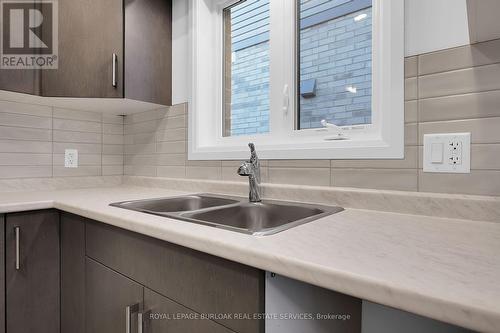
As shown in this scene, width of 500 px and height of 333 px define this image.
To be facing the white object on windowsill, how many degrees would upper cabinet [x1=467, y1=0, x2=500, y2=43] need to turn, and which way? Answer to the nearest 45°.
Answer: approximately 90° to its right

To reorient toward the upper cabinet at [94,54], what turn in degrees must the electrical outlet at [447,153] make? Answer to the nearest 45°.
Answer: approximately 90° to its right

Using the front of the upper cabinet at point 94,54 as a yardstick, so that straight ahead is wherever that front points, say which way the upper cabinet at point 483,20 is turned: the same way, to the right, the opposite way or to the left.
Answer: to the right

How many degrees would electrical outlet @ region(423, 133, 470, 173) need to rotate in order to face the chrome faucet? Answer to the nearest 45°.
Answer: approximately 90° to its right

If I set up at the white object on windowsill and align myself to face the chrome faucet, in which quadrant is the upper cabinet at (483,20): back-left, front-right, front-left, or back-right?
back-left

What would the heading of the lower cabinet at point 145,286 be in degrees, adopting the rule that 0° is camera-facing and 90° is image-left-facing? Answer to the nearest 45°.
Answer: approximately 45°

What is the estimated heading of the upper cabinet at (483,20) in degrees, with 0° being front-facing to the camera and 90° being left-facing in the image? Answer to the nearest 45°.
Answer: approximately 45°
